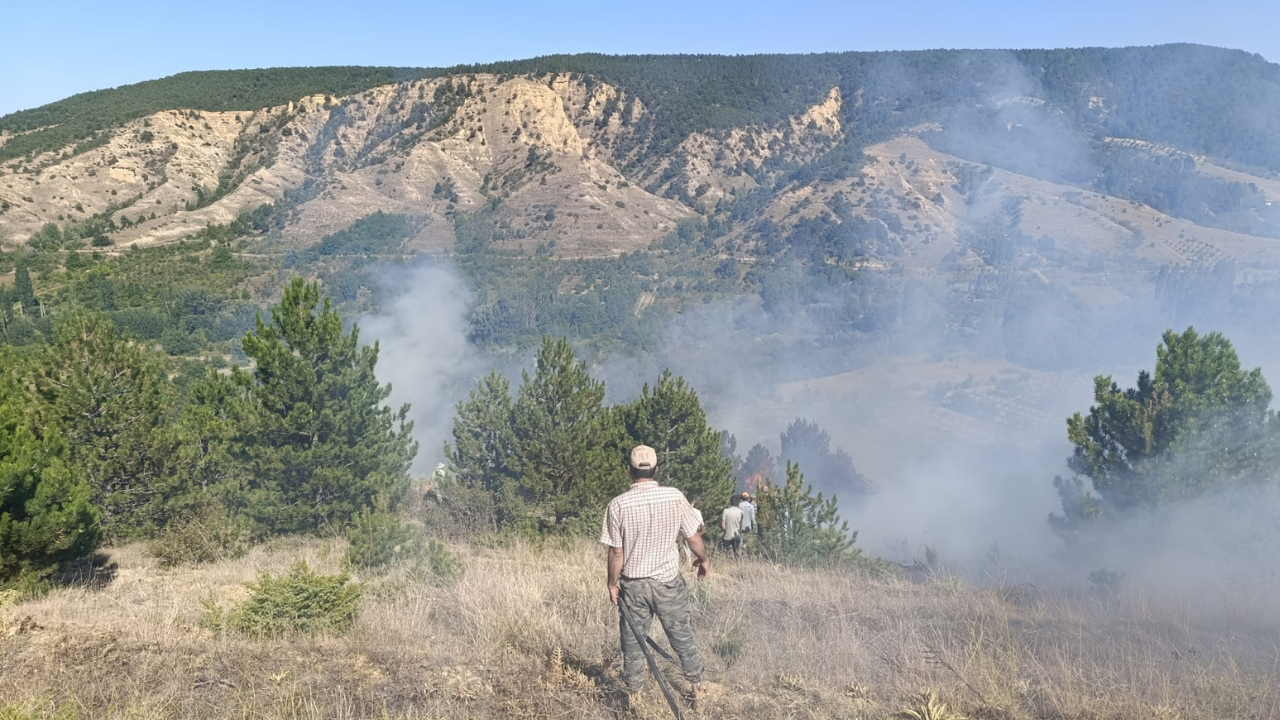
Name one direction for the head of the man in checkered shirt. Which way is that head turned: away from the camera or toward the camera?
away from the camera

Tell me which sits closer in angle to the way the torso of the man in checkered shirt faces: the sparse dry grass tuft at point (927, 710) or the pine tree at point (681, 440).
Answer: the pine tree

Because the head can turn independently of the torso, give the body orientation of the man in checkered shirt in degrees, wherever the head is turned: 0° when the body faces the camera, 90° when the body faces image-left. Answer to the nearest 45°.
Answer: approximately 180°

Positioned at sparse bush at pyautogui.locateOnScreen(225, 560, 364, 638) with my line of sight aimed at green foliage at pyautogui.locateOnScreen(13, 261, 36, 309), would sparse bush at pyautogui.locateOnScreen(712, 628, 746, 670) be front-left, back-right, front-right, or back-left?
back-right

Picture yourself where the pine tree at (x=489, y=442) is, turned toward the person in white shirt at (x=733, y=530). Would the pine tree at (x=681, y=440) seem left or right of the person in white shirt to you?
left
